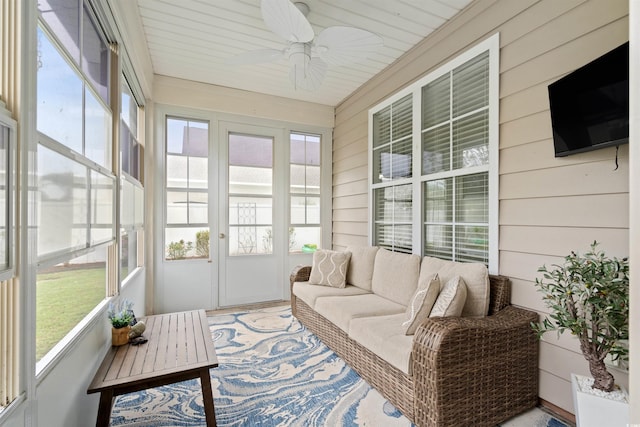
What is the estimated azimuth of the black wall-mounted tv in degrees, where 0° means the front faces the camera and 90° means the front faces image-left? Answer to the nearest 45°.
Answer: approximately 45°

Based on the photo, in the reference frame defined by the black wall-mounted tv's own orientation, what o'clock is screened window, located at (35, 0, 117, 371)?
The screened window is roughly at 12 o'clock from the black wall-mounted tv.

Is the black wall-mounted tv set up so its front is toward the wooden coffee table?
yes

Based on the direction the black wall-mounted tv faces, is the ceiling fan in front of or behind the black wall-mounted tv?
in front

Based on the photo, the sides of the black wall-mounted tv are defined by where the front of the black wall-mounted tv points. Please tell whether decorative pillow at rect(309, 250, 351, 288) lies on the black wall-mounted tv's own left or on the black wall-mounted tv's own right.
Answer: on the black wall-mounted tv's own right

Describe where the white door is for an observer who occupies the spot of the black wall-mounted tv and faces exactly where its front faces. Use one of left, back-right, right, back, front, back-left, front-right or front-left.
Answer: front-right
